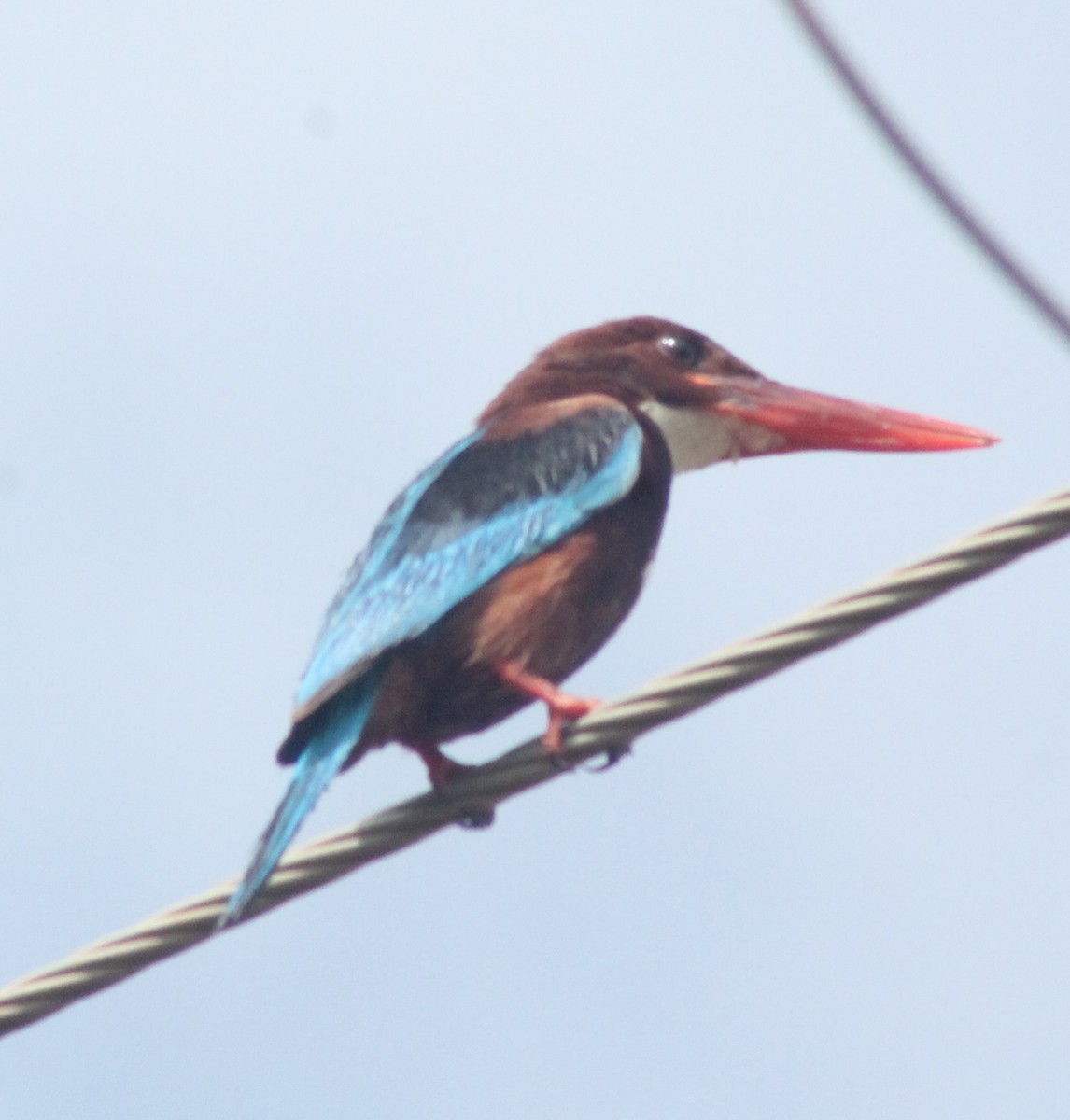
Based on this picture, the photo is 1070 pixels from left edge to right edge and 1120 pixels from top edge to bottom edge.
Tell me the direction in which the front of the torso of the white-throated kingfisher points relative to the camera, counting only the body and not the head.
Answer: to the viewer's right
